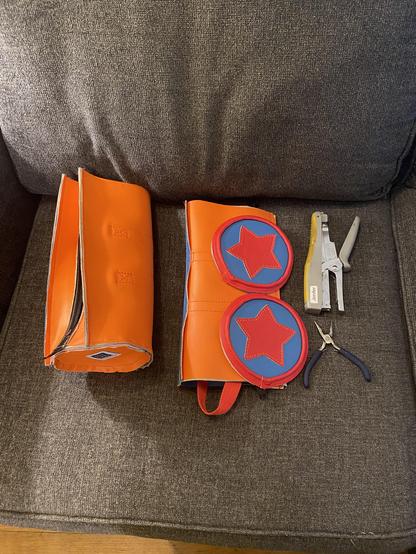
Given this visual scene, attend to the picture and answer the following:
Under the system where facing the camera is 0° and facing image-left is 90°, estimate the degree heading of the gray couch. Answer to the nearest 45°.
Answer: approximately 0°
